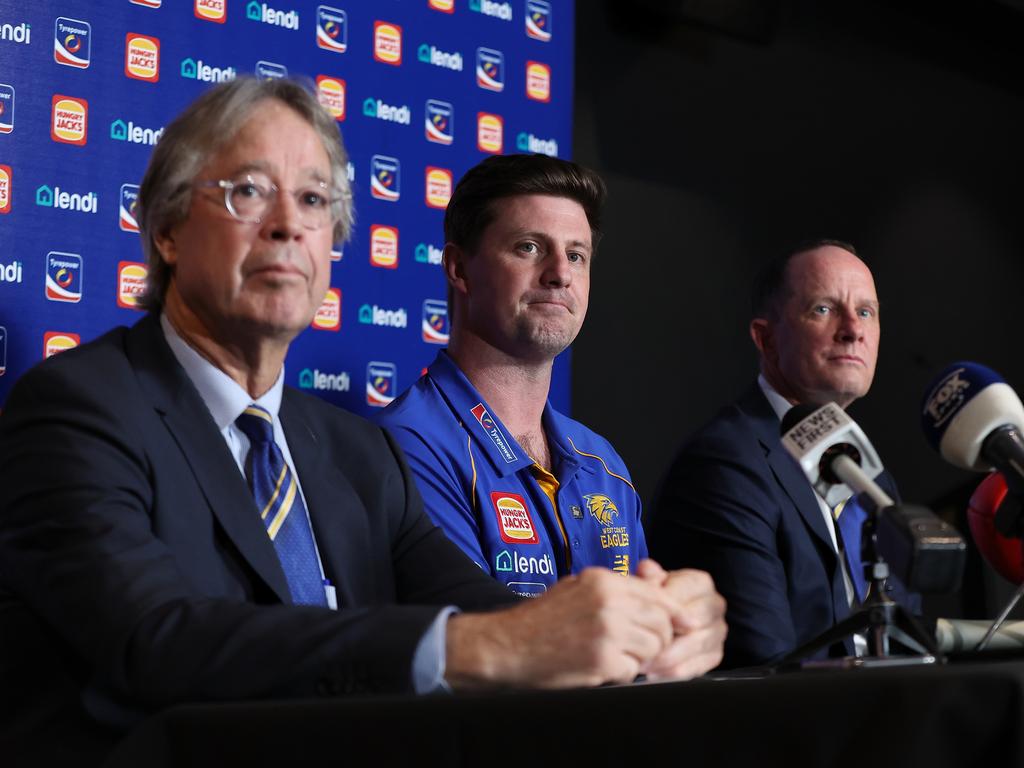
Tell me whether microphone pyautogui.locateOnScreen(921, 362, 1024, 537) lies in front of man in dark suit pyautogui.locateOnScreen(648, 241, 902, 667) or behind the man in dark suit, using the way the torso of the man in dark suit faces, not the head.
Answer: in front

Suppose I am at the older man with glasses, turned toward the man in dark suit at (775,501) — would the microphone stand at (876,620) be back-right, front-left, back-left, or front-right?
front-right

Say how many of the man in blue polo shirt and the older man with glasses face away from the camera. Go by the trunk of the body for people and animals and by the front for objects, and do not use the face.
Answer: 0

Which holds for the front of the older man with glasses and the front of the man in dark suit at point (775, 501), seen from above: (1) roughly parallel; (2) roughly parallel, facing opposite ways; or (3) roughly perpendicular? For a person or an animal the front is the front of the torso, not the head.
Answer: roughly parallel

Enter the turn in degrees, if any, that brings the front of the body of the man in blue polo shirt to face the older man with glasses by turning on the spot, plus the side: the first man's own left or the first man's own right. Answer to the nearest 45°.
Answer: approximately 45° to the first man's own right

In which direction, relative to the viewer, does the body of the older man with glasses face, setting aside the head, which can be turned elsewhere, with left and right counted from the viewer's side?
facing the viewer and to the right of the viewer

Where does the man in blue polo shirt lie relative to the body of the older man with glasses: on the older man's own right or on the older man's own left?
on the older man's own left

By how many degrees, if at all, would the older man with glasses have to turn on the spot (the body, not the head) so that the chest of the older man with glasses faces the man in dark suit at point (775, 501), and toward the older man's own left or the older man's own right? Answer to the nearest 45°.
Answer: approximately 90° to the older man's own left

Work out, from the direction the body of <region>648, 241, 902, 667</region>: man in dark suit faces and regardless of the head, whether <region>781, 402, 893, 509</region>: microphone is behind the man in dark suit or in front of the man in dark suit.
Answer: in front

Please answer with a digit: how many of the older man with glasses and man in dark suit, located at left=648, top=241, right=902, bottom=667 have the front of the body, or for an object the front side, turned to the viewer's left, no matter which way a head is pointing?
0

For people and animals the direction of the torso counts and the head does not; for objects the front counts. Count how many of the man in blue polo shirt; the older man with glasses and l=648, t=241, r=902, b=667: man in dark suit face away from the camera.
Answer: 0

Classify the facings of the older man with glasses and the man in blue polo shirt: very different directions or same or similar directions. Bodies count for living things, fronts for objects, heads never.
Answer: same or similar directions

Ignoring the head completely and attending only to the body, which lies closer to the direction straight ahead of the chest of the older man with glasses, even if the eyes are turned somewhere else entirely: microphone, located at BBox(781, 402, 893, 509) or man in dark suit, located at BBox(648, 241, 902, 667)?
the microphone
